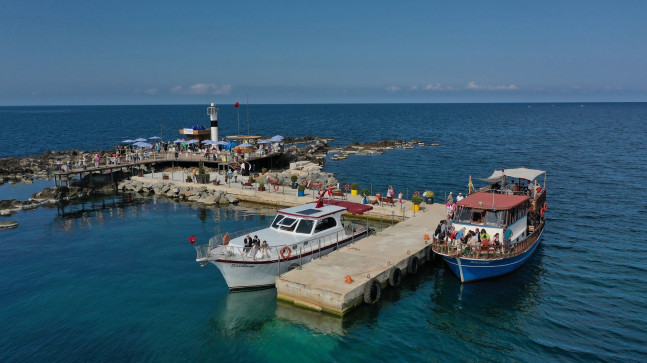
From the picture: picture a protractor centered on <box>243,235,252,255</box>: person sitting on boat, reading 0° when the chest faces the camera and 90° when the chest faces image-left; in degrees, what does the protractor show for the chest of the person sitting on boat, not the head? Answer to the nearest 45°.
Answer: approximately 45°

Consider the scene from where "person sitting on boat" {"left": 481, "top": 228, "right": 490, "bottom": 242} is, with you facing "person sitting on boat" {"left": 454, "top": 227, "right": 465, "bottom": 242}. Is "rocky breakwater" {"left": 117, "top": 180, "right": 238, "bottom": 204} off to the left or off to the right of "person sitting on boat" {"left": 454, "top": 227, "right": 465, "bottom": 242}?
right

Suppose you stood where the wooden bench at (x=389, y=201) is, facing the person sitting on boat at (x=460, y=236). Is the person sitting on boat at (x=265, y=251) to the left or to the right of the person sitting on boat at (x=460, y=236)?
right

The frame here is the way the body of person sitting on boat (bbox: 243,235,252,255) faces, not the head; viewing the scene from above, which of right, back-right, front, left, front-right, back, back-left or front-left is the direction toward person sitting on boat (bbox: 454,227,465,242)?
back-left

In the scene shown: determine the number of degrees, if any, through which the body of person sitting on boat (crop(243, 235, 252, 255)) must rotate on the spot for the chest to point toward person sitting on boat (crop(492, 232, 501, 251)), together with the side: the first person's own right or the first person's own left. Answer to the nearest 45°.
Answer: approximately 135° to the first person's own left
